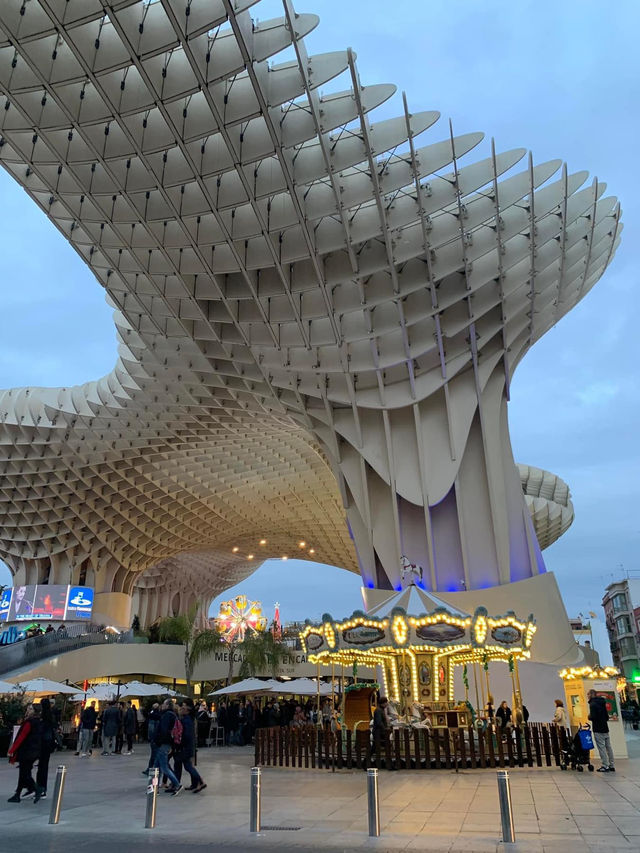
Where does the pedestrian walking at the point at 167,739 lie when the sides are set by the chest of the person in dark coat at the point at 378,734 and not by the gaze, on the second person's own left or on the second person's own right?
on the second person's own right

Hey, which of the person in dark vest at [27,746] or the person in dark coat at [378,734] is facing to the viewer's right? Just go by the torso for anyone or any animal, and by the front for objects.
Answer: the person in dark coat at [378,734]

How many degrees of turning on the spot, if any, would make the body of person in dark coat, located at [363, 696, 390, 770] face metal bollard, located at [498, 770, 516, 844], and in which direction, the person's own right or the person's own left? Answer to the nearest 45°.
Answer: approximately 90° to the person's own right

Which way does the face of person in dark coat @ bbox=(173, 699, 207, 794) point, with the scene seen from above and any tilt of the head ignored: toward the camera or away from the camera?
toward the camera

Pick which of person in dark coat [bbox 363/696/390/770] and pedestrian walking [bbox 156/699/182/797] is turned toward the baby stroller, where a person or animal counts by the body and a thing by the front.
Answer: the person in dark coat

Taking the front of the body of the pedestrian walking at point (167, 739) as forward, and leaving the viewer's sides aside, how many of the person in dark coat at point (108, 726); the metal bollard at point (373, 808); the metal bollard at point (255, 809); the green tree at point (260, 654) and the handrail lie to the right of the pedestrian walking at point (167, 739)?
3

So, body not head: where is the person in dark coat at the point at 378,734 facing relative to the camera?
to the viewer's right

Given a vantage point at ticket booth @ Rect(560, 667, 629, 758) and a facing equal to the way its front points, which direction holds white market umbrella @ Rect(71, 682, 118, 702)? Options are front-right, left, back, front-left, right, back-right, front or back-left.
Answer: front-right
